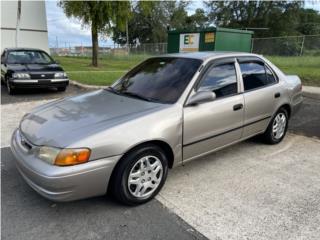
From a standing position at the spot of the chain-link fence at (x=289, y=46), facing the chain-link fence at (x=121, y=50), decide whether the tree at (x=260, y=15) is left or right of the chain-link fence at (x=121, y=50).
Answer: right

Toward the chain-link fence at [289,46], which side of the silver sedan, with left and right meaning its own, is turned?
back

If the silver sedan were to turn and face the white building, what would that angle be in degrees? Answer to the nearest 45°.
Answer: approximately 90° to its right

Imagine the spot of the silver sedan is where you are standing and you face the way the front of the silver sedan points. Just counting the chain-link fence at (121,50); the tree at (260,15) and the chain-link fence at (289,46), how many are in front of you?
0

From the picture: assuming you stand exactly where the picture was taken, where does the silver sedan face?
facing the viewer and to the left of the viewer

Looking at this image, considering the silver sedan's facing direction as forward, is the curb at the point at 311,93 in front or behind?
behind

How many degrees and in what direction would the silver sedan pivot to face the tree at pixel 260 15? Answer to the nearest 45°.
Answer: approximately 135° to its right

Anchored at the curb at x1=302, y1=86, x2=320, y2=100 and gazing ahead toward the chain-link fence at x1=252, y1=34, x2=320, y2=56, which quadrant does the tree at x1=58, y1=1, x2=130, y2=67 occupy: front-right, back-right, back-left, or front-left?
front-left

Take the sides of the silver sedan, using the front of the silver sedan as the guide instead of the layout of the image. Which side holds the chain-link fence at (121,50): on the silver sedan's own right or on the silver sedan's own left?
on the silver sedan's own right

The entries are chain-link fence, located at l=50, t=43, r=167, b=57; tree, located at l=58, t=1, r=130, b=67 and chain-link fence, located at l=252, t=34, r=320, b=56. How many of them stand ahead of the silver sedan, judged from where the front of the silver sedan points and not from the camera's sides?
0

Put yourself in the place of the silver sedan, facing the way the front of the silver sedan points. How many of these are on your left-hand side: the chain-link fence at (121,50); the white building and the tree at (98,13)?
0

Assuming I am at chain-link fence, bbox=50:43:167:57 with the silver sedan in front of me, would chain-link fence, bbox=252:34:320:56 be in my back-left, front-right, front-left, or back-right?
front-left

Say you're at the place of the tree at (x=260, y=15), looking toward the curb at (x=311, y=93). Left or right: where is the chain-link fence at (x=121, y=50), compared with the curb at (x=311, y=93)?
right

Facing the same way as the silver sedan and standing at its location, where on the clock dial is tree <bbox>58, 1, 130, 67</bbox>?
The tree is roughly at 4 o'clock from the silver sedan.

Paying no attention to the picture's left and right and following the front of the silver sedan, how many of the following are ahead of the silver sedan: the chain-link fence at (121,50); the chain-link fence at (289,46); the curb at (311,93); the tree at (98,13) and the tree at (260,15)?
0
